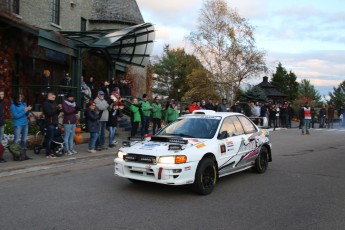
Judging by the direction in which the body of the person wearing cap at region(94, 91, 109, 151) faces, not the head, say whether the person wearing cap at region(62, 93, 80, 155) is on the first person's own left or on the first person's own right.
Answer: on the first person's own right

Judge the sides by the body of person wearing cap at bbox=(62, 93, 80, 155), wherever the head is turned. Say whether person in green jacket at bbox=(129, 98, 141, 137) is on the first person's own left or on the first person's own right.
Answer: on the first person's own left

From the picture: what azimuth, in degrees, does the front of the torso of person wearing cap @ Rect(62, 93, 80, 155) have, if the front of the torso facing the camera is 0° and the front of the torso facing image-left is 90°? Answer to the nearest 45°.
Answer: approximately 315°

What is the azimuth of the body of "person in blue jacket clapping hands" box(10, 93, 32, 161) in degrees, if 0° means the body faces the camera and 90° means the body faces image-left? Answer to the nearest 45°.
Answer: approximately 315°

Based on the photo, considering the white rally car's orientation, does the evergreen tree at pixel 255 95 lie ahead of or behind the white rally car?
behind

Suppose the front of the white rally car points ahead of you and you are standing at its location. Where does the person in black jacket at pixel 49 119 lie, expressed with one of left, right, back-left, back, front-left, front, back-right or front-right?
right

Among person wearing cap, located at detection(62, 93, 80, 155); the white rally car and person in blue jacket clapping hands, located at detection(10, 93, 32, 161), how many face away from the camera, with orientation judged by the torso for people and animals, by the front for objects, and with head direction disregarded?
0

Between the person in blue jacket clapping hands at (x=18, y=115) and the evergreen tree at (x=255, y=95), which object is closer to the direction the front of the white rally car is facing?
the person in blue jacket clapping hands

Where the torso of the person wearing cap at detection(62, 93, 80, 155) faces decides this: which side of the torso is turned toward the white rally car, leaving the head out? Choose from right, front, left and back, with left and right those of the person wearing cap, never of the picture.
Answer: front

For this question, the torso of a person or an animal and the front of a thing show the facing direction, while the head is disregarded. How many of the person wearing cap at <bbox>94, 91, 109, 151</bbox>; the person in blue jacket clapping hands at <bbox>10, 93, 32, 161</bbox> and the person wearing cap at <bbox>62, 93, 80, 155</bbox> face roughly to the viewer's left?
0

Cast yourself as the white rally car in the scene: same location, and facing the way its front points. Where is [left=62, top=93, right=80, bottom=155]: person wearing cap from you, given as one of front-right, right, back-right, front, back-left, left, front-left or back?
right

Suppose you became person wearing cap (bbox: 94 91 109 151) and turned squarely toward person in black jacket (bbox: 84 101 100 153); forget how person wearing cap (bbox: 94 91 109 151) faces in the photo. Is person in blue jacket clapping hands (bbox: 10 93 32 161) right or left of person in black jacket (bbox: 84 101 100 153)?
right

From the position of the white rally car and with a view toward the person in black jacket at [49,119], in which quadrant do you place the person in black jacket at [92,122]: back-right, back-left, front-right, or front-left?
front-right

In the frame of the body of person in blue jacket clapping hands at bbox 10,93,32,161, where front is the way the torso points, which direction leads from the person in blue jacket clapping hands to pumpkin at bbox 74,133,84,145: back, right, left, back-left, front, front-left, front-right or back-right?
left
